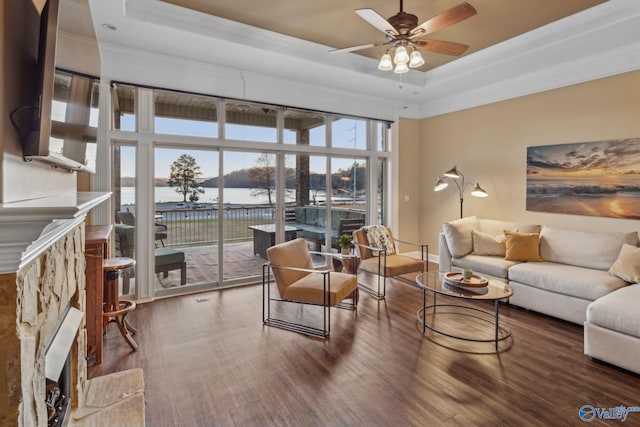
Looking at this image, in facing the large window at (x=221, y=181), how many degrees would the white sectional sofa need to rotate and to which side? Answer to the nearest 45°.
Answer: approximately 45° to its right

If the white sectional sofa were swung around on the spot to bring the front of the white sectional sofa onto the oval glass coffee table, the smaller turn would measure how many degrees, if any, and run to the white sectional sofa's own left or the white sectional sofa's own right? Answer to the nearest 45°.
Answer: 0° — it already faces it

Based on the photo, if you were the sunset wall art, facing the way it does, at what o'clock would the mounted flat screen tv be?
The mounted flat screen tv is roughly at 11 o'clock from the sunset wall art.

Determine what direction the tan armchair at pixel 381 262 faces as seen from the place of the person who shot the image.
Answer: facing the viewer and to the right of the viewer

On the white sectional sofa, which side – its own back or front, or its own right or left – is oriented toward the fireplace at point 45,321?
front

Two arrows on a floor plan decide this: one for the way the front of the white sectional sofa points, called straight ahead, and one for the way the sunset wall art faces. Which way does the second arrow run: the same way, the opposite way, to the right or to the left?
the same way

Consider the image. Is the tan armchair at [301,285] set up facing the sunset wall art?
no

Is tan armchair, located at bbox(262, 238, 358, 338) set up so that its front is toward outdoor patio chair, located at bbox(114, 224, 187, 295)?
no

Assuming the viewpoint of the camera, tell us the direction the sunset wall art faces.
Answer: facing the viewer and to the left of the viewer

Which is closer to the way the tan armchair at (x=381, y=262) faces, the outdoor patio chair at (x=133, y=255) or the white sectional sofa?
the white sectional sofa
